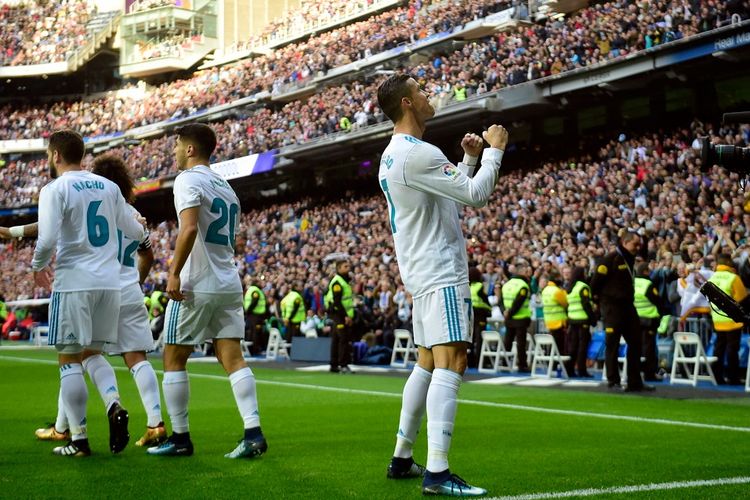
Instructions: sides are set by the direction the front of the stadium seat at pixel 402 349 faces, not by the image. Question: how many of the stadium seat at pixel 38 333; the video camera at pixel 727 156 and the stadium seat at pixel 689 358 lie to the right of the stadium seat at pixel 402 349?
1

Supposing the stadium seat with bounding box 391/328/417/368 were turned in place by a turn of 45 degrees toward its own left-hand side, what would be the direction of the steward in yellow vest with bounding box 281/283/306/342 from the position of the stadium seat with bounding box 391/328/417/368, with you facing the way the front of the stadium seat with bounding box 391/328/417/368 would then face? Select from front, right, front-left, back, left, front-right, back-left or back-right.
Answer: back-right

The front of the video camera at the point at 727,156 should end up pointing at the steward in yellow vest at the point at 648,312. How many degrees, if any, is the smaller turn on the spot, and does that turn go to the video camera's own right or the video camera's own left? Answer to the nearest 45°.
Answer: approximately 90° to the video camera's own right

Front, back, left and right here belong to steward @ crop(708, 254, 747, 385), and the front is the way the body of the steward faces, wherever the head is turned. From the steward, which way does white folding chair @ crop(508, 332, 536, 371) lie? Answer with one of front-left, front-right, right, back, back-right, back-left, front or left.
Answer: front-left

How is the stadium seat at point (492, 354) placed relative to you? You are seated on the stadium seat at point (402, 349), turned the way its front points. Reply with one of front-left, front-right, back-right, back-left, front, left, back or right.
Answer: left

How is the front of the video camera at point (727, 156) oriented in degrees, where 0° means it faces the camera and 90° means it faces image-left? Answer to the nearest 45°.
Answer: approximately 90°
